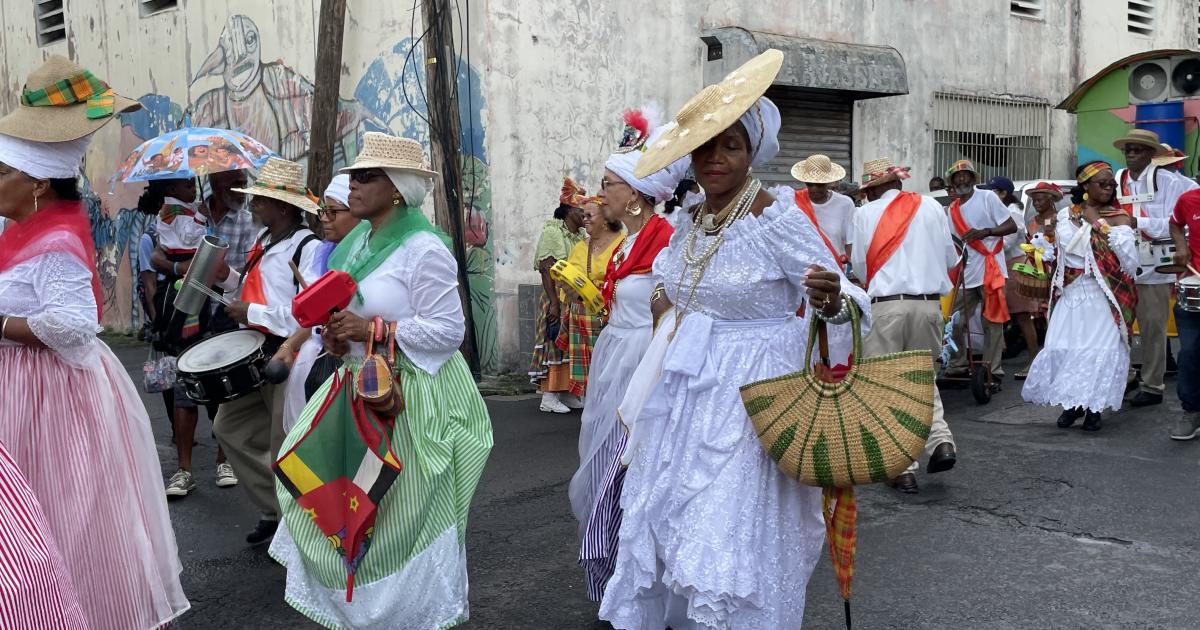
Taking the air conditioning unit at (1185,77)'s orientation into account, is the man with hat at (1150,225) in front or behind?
in front

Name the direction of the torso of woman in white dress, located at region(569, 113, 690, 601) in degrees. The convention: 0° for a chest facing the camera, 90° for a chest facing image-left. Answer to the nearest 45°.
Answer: approximately 90°

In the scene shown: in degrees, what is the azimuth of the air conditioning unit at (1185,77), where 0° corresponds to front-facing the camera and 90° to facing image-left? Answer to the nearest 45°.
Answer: approximately 0°

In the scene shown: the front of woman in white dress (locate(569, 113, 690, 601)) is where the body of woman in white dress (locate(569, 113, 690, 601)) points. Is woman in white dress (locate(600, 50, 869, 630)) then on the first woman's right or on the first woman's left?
on the first woman's left

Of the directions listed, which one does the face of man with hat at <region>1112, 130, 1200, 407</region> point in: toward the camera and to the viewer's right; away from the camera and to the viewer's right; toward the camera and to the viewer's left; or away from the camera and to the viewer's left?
toward the camera and to the viewer's left

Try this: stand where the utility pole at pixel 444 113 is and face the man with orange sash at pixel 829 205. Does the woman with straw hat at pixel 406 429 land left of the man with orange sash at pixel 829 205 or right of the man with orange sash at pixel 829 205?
right
